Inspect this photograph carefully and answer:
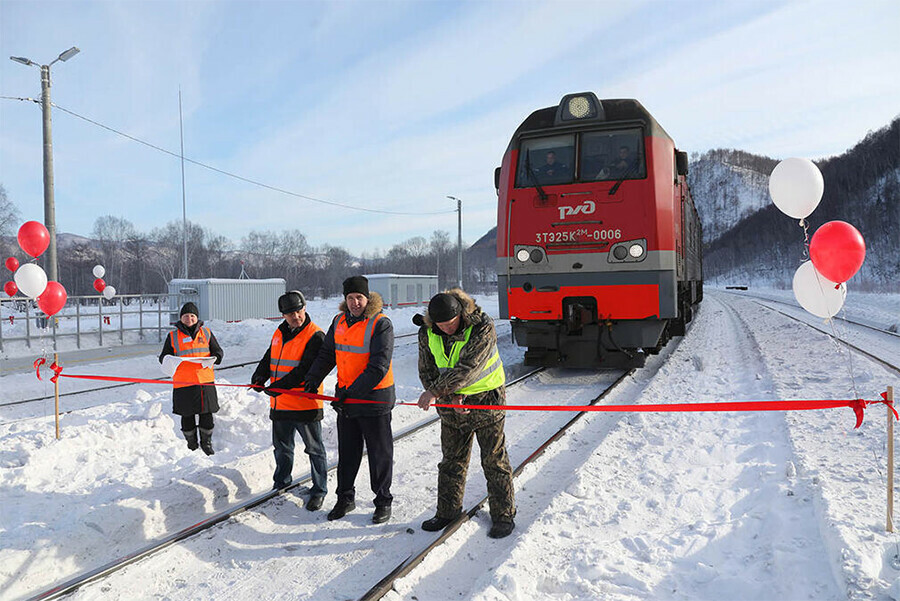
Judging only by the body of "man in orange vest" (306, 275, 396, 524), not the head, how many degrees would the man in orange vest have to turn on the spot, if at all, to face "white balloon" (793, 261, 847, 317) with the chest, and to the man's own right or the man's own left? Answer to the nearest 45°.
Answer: approximately 135° to the man's own left

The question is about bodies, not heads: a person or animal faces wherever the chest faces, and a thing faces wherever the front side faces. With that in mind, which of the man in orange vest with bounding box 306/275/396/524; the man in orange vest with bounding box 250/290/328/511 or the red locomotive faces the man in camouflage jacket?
the red locomotive

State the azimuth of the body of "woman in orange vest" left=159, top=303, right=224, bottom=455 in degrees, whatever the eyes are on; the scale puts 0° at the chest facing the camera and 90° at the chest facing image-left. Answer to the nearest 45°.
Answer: approximately 0°

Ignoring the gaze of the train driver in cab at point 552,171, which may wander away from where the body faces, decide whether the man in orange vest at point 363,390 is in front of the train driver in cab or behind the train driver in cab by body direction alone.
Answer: in front

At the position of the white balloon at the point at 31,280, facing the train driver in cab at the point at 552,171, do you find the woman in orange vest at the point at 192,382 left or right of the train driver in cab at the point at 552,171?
right

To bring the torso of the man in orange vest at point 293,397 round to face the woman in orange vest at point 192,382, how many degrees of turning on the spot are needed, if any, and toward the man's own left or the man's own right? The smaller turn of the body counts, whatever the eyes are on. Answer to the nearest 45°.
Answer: approximately 90° to the man's own right

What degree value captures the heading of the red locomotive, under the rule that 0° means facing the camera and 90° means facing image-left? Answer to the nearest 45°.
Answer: approximately 0°

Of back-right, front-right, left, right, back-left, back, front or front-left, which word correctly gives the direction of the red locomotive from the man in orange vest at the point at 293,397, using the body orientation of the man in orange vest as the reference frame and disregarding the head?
back

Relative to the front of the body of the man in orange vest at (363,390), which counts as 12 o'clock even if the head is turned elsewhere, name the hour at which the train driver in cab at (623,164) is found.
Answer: The train driver in cab is roughly at 6 o'clock from the man in orange vest.

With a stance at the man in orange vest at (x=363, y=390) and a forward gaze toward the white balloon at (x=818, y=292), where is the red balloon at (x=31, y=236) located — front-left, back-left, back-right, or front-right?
back-left

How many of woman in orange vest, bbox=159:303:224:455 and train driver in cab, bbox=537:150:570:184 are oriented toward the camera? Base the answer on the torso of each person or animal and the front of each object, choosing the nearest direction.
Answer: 2

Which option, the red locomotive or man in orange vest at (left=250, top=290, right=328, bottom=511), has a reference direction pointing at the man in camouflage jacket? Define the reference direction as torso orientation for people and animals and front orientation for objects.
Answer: the red locomotive
